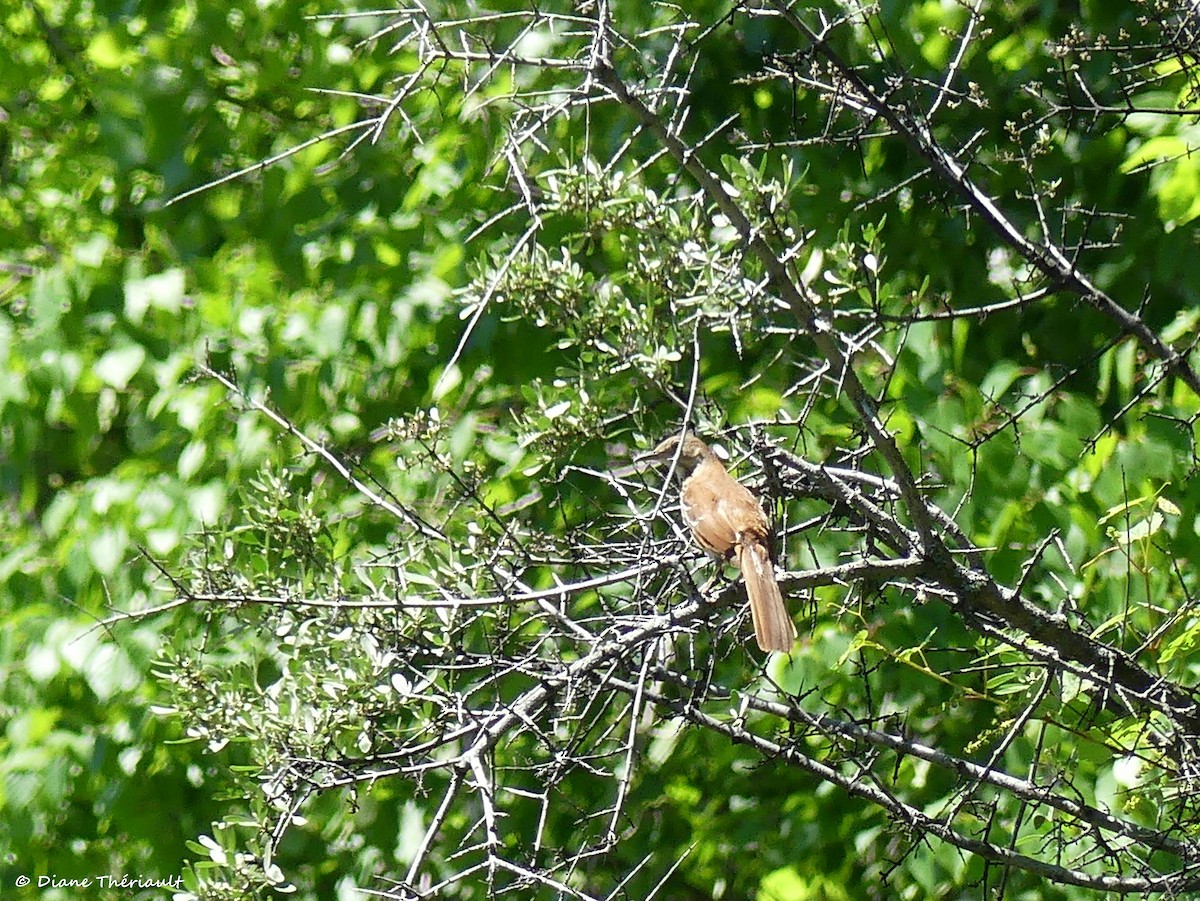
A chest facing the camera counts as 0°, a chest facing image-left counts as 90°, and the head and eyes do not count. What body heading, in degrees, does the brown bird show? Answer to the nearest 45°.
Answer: approximately 135°
